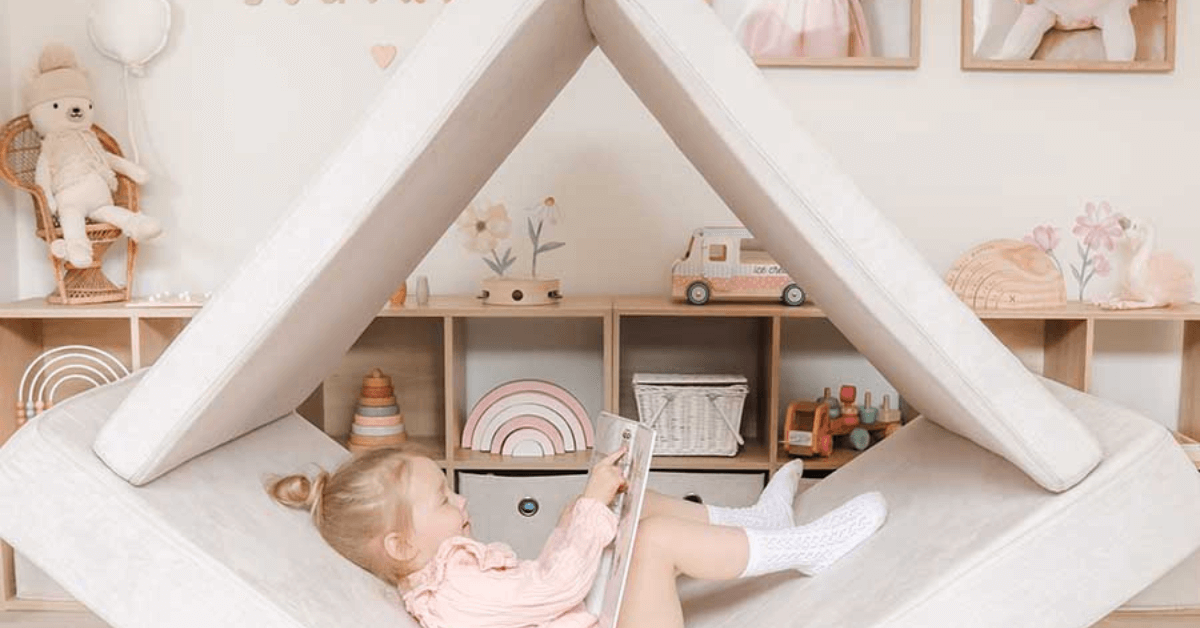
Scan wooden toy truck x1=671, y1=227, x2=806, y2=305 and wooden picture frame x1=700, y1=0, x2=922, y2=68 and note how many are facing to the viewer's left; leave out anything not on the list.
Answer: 1

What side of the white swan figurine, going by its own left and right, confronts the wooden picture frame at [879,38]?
front

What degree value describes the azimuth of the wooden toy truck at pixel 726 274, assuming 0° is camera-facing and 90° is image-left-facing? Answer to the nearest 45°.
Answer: approximately 90°

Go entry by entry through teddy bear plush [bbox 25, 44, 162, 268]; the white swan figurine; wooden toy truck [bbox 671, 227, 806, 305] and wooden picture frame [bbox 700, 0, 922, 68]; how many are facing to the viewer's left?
2

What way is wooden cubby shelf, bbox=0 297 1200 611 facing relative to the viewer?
toward the camera

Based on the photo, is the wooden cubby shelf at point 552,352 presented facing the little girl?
yes

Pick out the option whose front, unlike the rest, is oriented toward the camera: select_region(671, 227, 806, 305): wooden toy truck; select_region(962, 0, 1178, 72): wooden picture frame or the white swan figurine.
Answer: the wooden picture frame

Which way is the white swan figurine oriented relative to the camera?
to the viewer's left

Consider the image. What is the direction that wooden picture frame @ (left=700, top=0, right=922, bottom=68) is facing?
toward the camera
